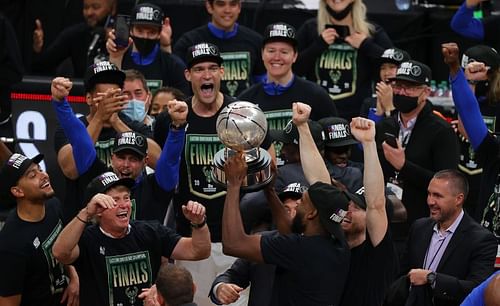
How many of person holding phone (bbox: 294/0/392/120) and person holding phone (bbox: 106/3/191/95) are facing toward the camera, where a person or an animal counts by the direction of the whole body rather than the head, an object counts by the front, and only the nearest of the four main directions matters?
2

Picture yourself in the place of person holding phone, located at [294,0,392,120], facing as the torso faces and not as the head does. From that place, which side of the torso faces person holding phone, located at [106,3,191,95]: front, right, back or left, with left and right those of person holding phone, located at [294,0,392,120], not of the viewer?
right

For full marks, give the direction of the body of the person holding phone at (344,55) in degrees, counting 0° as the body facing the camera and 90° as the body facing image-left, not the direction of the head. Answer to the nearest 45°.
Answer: approximately 0°

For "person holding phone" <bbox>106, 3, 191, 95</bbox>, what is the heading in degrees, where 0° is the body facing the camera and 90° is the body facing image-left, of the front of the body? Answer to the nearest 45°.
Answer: approximately 0°

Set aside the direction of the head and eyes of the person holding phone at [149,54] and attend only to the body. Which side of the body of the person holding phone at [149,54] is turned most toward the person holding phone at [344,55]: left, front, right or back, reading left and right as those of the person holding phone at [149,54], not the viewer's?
left
